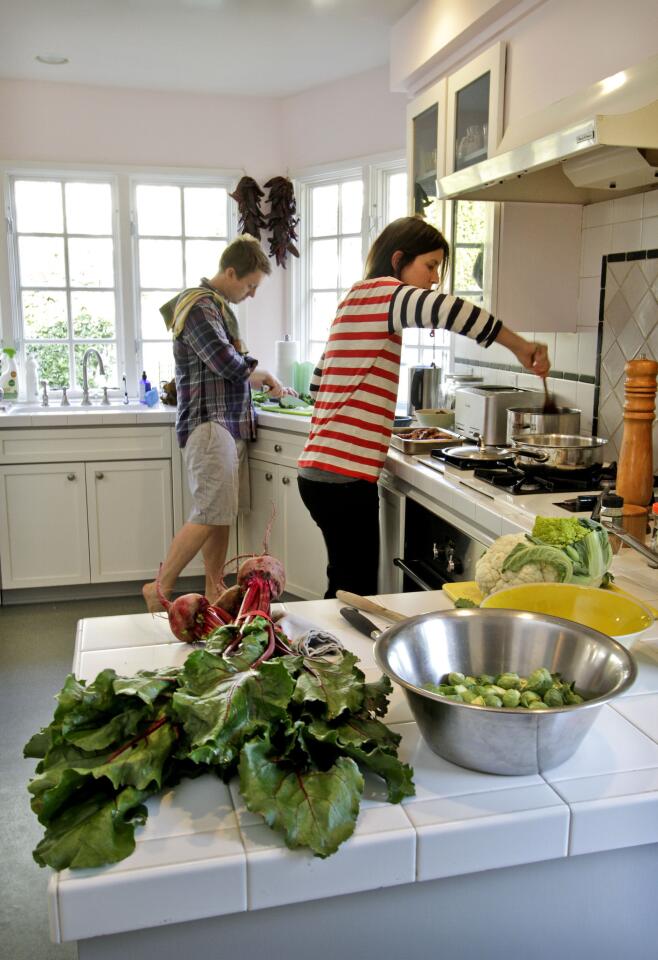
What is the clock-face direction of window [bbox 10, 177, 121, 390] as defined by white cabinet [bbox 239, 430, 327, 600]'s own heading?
The window is roughly at 3 o'clock from the white cabinet.

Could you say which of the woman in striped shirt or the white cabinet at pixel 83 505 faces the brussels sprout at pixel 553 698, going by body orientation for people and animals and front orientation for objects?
the white cabinet

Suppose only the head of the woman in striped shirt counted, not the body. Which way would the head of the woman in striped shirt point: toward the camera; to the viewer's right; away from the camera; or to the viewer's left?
to the viewer's right

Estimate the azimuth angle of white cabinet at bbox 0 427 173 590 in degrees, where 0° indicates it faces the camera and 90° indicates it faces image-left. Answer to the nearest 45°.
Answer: approximately 0°

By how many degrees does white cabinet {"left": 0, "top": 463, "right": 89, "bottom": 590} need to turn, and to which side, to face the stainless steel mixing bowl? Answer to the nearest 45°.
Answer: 0° — it already faces it

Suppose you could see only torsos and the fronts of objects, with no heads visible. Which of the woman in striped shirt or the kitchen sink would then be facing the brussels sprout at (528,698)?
the kitchen sink

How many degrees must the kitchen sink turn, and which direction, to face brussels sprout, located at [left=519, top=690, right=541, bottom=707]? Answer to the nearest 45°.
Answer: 0° — it already faces it

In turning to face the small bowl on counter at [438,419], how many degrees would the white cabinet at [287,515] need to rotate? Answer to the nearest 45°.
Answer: approximately 90° to its left

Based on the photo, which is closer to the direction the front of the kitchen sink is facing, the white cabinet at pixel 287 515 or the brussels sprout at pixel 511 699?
the brussels sprout

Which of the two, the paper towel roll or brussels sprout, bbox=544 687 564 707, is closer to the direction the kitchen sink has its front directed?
the brussels sprout

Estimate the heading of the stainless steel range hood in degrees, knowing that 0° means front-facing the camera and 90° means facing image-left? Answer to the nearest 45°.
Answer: approximately 45°
